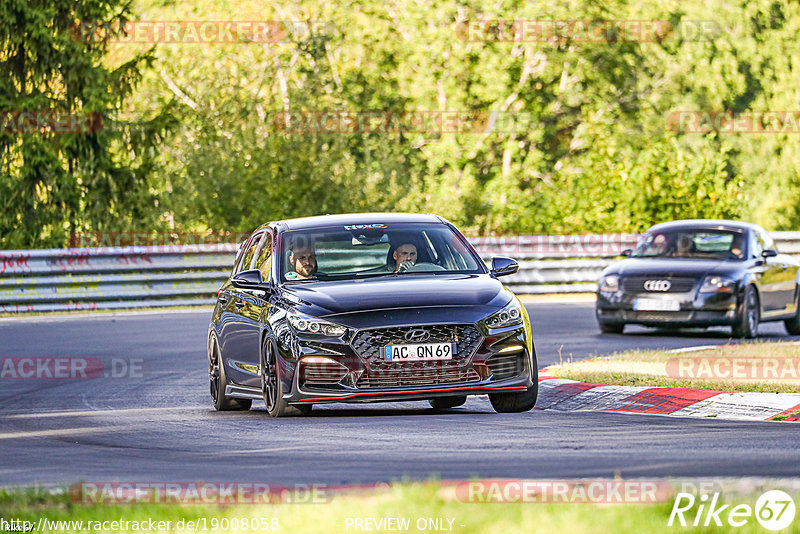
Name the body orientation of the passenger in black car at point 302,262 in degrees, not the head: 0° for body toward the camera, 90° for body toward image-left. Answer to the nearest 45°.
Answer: approximately 315°

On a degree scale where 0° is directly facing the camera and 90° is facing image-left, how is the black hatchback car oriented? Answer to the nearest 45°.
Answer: approximately 315°

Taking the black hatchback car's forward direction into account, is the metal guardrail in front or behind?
behind

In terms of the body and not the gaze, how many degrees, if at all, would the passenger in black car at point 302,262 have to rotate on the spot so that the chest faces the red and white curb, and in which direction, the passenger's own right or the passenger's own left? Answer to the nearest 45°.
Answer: approximately 45° to the passenger's own left

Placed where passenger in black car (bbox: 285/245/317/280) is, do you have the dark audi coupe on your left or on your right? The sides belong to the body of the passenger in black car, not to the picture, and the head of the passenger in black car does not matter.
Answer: on your left

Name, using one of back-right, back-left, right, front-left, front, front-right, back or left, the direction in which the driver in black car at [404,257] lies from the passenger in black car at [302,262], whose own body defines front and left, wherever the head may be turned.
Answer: front-left

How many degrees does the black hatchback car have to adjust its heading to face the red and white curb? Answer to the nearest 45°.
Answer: approximately 45° to its left

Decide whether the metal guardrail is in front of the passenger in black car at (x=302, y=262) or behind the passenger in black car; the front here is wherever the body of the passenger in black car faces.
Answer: behind

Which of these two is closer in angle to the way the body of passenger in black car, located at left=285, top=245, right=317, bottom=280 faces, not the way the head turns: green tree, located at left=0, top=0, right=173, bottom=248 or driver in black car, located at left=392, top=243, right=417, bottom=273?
the driver in black car

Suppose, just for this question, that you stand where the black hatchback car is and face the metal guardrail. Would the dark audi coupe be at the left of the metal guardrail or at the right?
right
